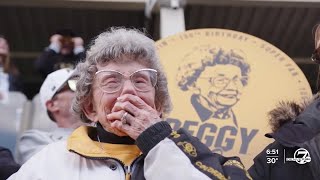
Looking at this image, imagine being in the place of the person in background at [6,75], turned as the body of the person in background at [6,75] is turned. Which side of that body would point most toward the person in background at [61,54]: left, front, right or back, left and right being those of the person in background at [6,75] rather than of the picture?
left

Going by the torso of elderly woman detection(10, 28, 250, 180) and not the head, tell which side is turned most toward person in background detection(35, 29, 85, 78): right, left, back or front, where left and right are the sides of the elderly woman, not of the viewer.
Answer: back

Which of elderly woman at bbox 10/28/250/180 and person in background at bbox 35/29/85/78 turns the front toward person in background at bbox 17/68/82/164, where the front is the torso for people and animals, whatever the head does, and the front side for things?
person in background at bbox 35/29/85/78

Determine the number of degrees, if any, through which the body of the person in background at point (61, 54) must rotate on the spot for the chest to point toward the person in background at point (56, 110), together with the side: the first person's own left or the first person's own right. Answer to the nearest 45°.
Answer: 0° — they already face them

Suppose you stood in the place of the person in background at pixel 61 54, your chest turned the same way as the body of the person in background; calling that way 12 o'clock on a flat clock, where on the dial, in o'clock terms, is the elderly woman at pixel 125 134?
The elderly woman is roughly at 12 o'clock from the person in background.
